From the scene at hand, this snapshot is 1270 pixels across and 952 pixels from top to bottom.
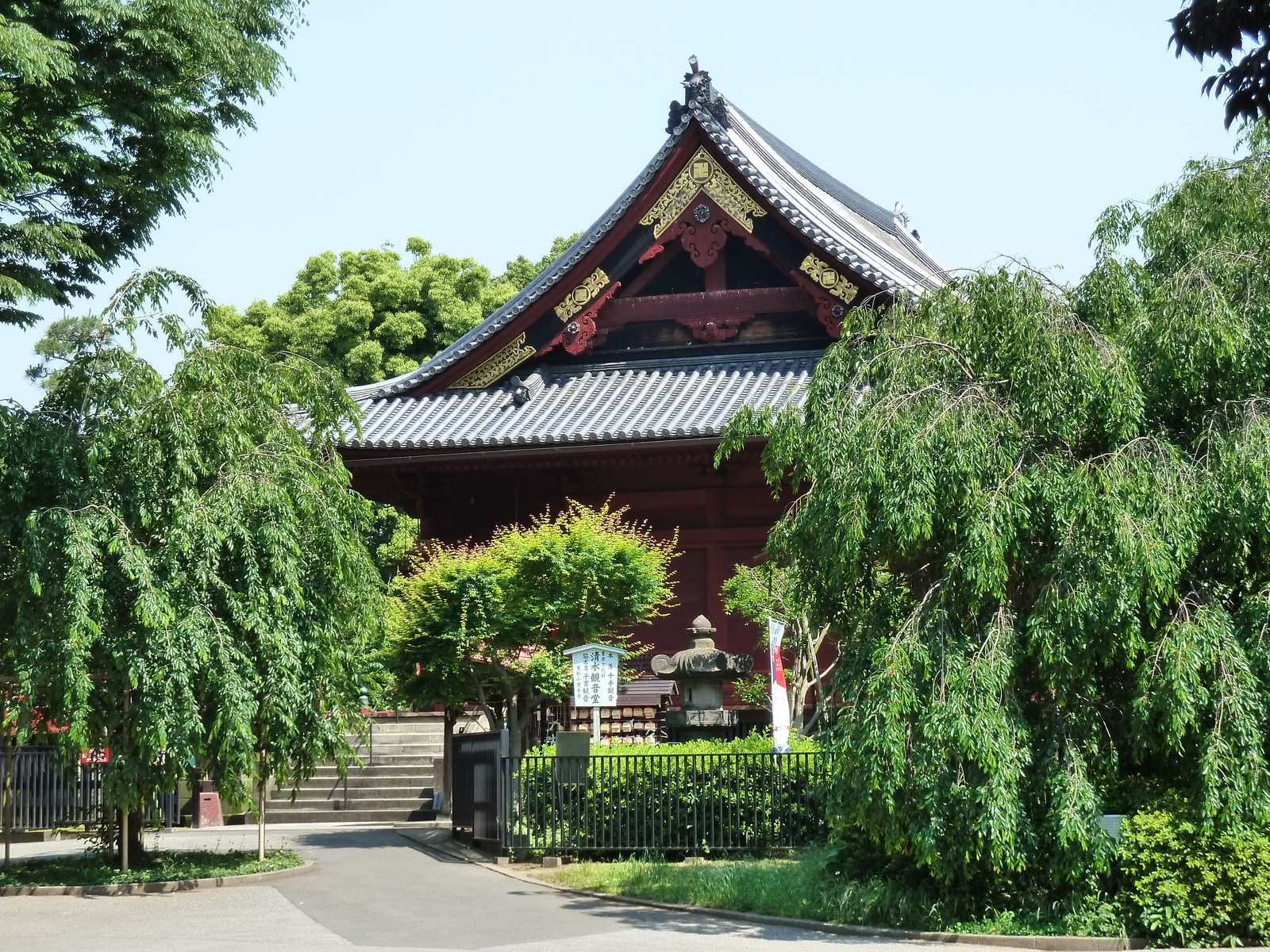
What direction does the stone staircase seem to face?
toward the camera

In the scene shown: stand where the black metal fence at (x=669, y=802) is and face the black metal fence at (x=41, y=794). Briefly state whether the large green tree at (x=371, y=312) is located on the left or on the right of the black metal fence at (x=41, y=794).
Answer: right

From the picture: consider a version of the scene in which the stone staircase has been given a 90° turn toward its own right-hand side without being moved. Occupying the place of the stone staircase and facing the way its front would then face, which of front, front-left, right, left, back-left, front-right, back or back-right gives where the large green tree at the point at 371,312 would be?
right

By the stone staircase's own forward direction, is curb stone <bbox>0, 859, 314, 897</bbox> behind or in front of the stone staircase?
in front

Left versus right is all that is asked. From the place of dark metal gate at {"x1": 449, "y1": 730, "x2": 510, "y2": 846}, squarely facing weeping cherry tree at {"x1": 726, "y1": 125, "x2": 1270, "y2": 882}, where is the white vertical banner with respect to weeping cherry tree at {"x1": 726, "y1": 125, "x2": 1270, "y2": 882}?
left

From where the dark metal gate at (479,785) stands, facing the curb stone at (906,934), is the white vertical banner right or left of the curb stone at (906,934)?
left

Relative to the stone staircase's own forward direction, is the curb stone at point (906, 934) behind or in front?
in front

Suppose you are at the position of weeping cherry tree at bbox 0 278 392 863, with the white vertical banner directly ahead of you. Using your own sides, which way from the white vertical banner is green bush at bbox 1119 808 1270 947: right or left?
right
